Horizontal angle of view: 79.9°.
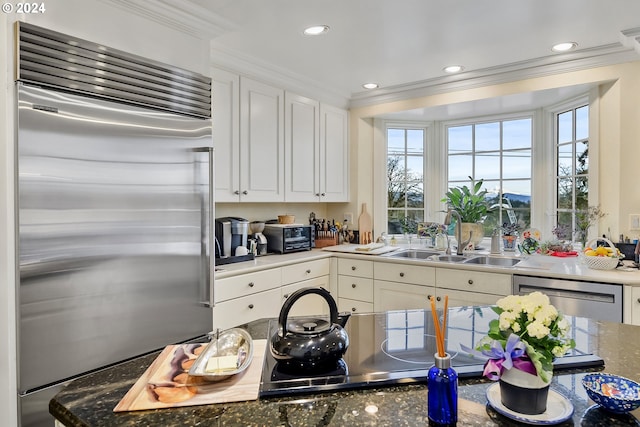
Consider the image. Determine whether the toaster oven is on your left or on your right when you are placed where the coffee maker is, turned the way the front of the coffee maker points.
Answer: on your left

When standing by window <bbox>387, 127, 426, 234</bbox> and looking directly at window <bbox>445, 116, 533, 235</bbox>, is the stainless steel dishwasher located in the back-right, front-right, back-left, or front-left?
front-right

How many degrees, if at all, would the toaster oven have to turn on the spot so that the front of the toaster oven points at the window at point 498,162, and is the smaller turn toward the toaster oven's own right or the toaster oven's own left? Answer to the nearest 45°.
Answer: approximately 45° to the toaster oven's own left

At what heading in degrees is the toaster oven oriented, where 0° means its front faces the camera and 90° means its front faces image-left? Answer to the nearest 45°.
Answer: approximately 315°

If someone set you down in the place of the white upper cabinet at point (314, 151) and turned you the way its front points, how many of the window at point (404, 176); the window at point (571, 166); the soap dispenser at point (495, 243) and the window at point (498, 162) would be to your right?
0

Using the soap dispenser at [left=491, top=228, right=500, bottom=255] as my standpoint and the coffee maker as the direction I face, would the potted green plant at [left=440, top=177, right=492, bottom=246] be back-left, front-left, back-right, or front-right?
front-right

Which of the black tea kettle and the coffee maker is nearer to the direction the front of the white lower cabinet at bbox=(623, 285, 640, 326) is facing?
the black tea kettle

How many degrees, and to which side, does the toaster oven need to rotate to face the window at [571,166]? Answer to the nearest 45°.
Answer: approximately 45° to its left

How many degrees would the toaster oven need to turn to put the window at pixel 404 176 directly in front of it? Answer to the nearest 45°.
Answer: approximately 90° to its left

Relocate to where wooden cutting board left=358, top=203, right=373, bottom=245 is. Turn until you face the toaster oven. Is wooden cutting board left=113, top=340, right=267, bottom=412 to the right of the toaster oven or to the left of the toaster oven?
left

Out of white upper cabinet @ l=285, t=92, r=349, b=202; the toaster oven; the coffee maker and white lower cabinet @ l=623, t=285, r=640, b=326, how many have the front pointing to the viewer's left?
0

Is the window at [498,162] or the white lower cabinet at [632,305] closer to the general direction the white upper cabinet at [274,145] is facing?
the white lower cabinet

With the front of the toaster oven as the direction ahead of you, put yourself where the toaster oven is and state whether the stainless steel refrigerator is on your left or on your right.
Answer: on your right

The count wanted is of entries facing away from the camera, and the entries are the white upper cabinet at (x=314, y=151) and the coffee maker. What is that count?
0

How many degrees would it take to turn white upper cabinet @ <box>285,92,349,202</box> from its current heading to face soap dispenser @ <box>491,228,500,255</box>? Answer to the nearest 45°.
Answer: approximately 45° to its left

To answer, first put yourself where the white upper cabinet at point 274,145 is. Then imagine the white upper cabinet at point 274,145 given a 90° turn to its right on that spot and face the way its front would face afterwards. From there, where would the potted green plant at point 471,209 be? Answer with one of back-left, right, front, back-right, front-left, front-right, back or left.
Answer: back-left

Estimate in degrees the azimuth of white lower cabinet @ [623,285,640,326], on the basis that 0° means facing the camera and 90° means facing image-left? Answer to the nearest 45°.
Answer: approximately 0°

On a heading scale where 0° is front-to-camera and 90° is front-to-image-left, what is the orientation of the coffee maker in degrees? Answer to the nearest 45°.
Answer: approximately 315°

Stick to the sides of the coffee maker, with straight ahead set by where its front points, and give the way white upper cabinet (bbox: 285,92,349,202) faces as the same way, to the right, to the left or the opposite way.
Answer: the same way

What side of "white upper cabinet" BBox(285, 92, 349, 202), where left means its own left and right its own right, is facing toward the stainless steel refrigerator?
right
